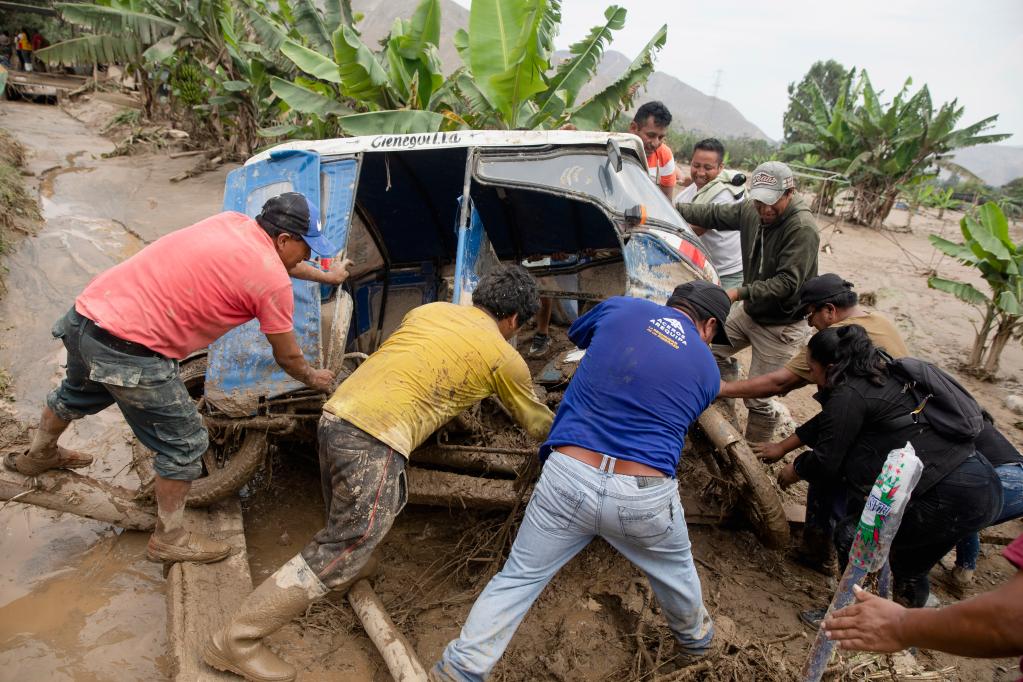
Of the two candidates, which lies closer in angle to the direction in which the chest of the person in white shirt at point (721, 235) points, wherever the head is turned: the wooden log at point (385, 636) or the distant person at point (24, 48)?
the wooden log

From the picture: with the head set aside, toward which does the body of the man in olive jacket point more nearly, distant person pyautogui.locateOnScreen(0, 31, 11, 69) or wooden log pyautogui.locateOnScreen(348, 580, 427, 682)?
the wooden log

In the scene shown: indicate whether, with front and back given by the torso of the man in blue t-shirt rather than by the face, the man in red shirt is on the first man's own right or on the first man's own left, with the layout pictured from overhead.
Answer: on the first man's own left

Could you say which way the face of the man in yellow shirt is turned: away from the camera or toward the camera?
away from the camera

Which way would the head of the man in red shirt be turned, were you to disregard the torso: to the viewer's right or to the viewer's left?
to the viewer's right

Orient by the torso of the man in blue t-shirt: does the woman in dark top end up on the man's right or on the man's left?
on the man's right

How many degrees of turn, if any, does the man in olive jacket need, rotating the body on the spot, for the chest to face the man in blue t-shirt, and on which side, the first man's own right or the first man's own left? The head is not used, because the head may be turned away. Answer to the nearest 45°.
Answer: approximately 45° to the first man's own left

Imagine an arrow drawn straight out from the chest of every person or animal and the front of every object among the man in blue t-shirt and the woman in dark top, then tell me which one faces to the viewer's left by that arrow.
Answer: the woman in dark top

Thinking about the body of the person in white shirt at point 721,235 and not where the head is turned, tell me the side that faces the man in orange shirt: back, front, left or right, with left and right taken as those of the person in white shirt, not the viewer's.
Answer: right

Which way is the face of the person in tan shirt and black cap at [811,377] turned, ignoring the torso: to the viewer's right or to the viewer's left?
to the viewer's left

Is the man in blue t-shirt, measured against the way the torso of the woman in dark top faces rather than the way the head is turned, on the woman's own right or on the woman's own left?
on the woman's own left

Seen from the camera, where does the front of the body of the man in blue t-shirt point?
away from the camera

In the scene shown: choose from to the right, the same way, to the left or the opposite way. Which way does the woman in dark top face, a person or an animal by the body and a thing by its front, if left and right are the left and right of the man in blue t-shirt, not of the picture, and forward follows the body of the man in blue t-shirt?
to the left

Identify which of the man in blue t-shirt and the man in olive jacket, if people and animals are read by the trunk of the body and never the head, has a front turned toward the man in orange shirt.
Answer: the man in blue t-shirt

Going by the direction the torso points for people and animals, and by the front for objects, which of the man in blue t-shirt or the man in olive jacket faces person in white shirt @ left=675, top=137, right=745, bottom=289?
the man in blue t-shirt

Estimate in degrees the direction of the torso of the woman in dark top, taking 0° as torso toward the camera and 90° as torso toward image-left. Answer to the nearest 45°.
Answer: approximately 90°

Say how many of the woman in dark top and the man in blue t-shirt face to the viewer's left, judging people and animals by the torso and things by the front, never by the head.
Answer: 1

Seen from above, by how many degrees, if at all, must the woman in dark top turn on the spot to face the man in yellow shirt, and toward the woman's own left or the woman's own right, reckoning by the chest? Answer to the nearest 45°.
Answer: approximately 45° to the woman's own left
